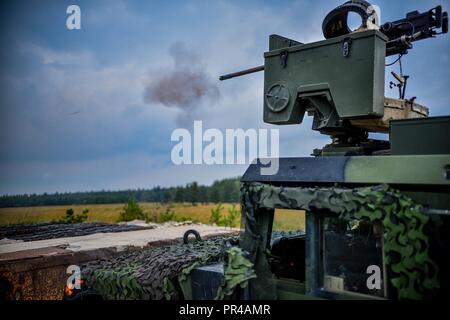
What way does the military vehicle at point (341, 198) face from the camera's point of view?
to the viewer's left
